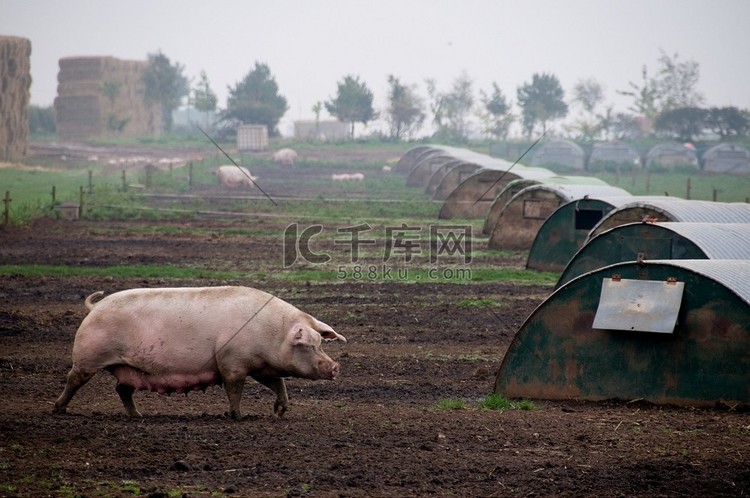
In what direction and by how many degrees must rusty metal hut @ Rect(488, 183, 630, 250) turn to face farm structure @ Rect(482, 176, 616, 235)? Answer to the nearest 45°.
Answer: approximately 135° to its right

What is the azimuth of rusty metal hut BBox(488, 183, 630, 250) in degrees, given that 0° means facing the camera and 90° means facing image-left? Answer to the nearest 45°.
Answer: approximately 45°

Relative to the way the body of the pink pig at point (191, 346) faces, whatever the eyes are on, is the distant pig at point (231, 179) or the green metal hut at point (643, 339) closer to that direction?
the green metal hut

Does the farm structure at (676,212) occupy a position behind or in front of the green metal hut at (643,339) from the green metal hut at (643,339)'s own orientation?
behind

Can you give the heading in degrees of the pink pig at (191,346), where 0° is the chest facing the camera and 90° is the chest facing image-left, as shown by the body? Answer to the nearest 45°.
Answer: approximately 270°

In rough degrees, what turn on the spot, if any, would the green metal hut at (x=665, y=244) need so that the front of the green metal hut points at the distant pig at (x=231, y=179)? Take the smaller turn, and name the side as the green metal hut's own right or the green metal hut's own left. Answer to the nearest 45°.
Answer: approximately 90° to the green metal hut's own right

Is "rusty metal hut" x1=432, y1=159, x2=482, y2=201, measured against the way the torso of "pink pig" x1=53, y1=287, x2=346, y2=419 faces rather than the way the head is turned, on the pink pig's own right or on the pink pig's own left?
on the pink pig's own left

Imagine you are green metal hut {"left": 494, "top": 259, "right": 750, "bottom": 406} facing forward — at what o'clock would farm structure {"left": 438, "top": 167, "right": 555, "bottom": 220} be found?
The farm structure is roughly at 4 o'clock from the green metal hut.

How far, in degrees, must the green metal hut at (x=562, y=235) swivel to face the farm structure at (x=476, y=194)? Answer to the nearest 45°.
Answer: approximately 135° to its right

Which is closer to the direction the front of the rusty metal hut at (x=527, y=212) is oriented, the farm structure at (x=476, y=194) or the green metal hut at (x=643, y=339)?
the green metal hut

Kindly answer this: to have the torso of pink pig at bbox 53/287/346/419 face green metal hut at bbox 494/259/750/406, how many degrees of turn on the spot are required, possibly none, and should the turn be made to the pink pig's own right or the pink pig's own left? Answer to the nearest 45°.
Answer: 0° — it already faces it
